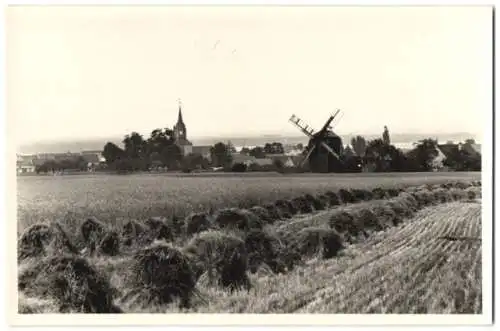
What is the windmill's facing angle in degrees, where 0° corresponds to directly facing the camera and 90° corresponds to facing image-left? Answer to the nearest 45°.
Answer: approximately 45°

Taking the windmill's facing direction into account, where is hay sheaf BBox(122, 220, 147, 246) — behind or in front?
in front

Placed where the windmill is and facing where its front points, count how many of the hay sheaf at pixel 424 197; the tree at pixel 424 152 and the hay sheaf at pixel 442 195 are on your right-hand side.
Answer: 0

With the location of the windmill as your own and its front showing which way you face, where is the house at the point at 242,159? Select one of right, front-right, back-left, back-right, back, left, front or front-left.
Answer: front-right

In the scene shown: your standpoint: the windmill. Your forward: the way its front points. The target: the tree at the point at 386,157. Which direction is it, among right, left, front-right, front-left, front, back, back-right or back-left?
back-left

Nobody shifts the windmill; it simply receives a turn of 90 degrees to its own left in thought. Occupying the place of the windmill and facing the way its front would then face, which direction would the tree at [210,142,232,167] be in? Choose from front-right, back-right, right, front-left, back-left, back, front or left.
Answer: back-right

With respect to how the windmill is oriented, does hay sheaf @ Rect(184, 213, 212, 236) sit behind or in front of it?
in front
